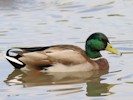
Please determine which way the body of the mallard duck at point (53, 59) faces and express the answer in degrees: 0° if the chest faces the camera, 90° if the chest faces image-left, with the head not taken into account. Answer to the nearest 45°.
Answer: approximately 270°
